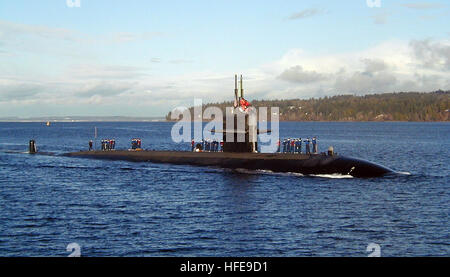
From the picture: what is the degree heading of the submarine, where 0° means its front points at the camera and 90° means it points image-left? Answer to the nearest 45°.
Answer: approximately 315°
